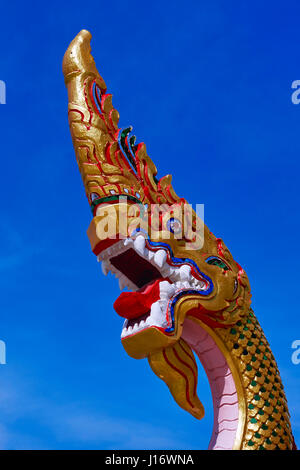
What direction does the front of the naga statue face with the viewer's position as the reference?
facing the viewer and to the left of the viewer
